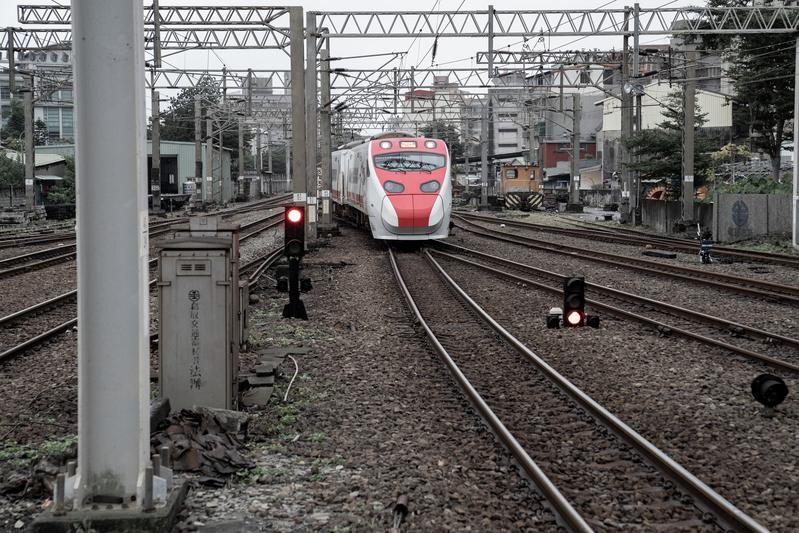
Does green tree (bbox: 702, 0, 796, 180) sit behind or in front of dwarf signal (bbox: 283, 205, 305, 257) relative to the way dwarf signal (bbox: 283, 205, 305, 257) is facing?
behind

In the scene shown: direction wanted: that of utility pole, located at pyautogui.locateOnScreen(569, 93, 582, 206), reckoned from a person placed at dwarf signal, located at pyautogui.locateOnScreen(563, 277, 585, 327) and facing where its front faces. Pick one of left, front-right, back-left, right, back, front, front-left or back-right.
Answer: back

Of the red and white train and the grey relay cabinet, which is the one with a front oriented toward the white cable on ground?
the red and white train

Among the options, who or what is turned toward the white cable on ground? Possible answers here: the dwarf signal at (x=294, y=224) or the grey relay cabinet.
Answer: the dwarf signal

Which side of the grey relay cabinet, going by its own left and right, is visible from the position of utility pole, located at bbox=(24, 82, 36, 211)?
back

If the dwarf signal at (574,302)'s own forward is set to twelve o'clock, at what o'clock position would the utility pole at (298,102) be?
The utility pole is roughly at 5 o'clock from the dwarf signal.

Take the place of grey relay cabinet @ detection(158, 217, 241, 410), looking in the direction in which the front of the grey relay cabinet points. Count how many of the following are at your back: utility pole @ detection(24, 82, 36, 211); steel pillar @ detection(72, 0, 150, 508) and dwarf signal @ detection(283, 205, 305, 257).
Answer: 2

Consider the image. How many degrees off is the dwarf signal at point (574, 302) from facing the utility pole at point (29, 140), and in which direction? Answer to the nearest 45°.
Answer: approximately 135° to its right

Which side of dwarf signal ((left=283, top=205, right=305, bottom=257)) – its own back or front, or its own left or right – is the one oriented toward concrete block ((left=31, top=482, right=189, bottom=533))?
front

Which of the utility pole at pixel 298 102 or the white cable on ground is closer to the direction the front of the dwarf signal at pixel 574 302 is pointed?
the white cable on ground
